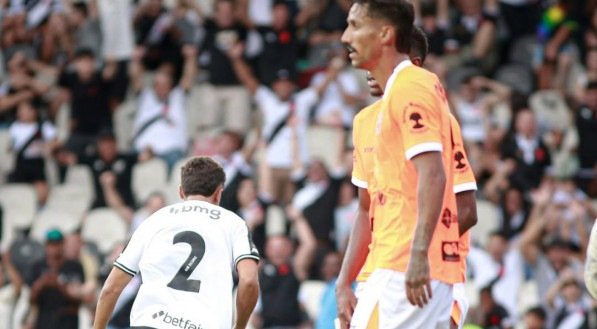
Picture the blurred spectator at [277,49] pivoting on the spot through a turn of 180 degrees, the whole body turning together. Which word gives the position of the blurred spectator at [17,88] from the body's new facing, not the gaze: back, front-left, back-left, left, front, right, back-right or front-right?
left

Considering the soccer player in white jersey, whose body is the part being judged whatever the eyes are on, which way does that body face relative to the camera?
away from the camera

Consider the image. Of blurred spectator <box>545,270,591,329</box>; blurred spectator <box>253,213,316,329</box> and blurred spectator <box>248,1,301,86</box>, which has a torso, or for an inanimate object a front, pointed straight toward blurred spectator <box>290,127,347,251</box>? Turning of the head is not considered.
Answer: blurred spectator <box>248,1,301,86</box>

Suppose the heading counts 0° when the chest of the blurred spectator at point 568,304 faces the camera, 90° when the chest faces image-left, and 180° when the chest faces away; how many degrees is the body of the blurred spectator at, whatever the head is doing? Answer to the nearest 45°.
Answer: approximately 0°

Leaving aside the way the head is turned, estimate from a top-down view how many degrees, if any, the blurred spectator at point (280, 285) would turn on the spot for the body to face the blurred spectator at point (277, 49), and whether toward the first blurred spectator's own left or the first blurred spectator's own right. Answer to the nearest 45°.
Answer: approximately 180°

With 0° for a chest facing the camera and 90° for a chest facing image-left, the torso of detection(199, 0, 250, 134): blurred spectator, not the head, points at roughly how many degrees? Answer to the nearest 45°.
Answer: approximately 0°

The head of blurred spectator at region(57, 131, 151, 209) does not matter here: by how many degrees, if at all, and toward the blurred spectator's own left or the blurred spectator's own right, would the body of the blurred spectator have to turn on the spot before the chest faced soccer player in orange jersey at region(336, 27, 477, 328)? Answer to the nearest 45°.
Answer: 0° — they already face them

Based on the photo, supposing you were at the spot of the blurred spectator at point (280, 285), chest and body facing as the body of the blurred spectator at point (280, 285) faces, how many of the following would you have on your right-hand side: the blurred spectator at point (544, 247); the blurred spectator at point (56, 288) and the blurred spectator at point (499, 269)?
1
